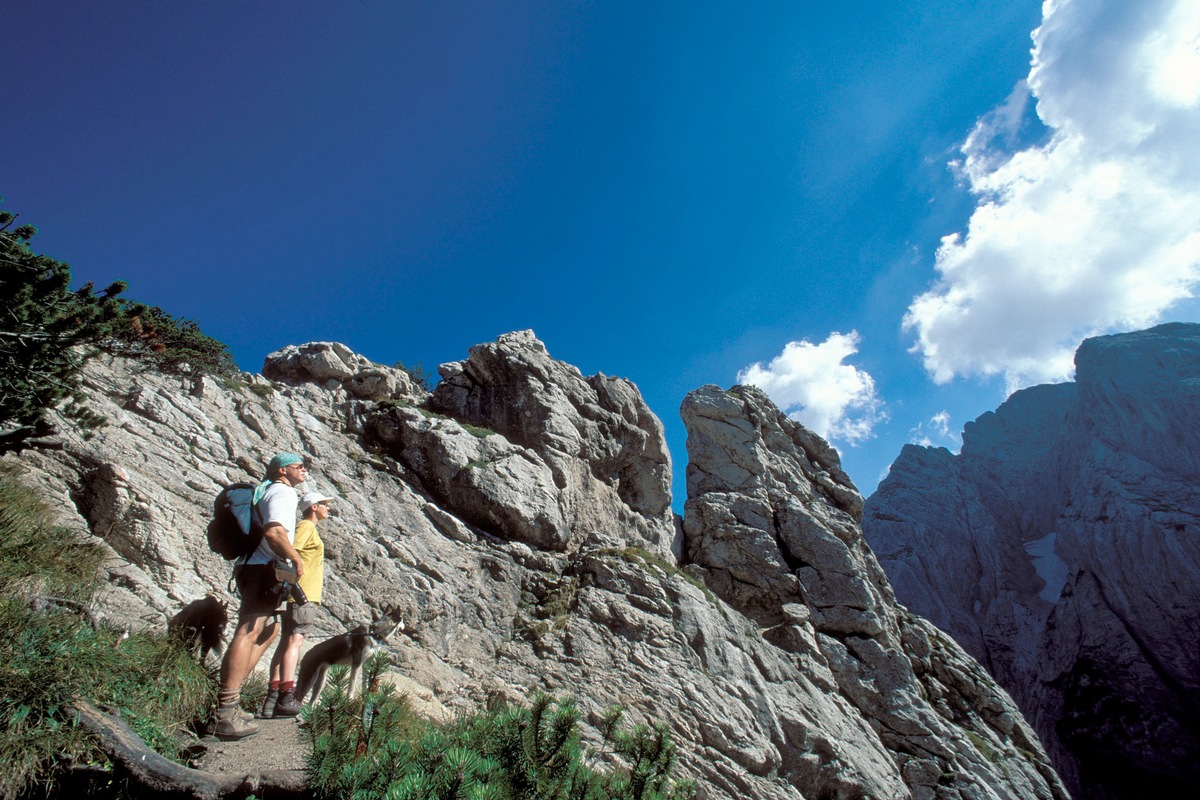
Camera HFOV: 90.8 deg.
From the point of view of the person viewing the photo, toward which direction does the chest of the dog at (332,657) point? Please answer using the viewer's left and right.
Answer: facing to the right of the viewer

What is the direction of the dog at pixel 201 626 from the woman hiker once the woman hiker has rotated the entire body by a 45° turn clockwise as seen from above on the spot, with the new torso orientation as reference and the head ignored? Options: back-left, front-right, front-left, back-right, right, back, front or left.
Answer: back

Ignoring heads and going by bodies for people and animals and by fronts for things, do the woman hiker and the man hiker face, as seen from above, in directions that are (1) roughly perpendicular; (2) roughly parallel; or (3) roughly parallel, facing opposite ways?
roughly parallel

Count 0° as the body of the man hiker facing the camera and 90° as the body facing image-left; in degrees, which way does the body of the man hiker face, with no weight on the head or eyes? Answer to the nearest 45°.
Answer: approximately 270°

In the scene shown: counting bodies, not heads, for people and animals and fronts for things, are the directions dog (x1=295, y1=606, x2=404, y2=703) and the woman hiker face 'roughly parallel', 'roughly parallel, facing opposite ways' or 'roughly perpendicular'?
roughly parallel

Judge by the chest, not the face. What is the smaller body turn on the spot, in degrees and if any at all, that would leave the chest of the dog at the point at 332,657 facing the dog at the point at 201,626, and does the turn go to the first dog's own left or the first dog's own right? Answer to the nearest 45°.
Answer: approximately 180°

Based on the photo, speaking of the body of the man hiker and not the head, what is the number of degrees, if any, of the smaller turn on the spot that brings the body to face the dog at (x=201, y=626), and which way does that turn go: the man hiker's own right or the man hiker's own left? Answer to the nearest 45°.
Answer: approximately 90° to the man hiker's own left

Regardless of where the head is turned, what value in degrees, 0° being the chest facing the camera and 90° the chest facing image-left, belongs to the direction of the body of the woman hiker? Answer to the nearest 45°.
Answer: approximately 270°
